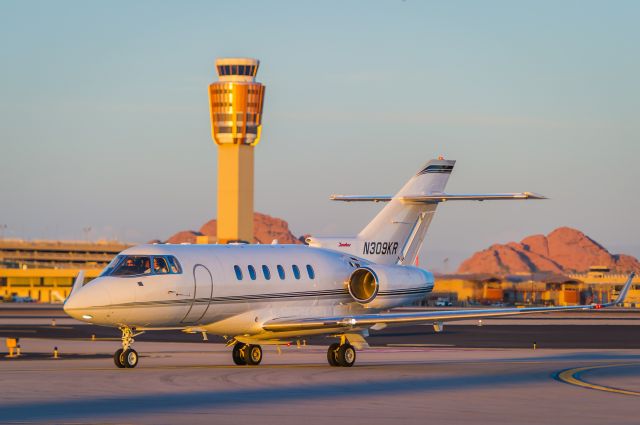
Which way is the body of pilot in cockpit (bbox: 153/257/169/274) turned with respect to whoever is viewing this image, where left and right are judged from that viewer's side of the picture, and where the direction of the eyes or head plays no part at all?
facing the viewer and to the left of the viewer

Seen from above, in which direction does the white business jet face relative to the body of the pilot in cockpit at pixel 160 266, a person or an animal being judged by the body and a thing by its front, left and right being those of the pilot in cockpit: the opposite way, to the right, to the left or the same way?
the same way
